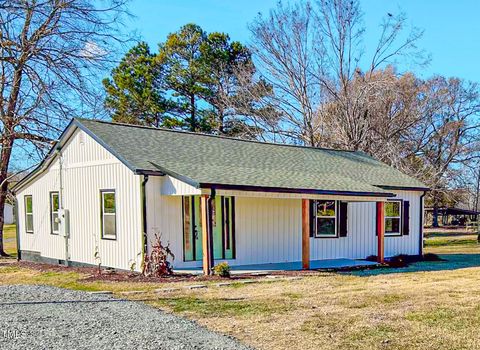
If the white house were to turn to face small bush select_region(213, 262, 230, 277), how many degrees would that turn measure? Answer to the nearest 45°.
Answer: approximately 45° to its right

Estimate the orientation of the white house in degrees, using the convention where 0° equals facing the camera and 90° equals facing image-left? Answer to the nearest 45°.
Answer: approximately 315°

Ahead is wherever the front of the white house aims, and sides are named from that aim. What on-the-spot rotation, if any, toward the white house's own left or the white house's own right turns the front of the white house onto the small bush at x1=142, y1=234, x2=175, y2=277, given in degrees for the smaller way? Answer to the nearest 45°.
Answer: approximately 45° to the white house's own right
